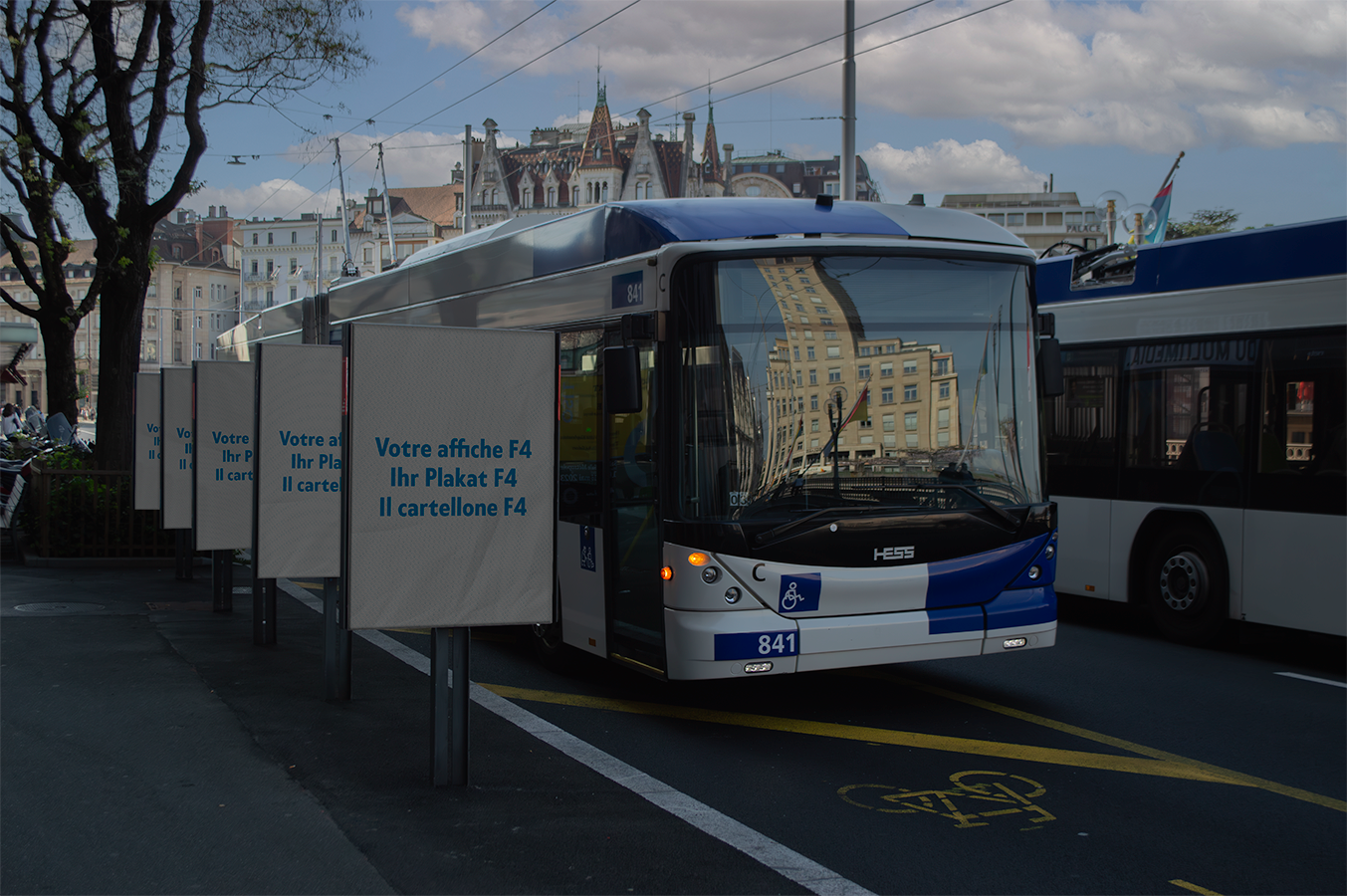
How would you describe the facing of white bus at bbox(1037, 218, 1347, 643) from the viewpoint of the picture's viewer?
facing away from the viewer and to the left of the viewer

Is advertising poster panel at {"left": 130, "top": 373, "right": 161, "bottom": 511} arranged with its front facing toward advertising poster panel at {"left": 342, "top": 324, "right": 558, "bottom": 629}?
yes

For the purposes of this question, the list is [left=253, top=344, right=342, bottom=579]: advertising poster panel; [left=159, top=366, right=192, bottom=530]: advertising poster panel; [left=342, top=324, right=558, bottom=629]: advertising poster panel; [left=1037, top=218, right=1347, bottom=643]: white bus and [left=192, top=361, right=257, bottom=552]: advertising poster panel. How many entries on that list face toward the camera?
4

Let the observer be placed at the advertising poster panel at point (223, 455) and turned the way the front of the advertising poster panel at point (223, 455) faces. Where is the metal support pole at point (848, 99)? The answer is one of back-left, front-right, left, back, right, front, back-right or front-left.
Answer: back-left

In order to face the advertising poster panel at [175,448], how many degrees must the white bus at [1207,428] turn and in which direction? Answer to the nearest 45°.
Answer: approximately 45° to its left

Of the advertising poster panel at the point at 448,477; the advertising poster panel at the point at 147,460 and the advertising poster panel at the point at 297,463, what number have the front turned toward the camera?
3

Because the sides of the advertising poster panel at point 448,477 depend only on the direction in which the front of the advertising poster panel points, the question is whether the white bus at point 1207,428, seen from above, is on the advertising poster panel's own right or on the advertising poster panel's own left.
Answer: on the advertising poster panel's own left

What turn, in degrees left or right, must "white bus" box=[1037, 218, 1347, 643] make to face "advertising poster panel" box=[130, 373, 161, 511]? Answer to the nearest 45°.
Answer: approximately 45° to its left

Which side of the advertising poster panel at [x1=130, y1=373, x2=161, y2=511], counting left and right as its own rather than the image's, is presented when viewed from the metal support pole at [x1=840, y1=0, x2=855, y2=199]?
left

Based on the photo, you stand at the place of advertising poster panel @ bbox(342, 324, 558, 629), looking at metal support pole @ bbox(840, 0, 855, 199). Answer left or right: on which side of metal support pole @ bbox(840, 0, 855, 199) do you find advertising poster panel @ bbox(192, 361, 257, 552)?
left

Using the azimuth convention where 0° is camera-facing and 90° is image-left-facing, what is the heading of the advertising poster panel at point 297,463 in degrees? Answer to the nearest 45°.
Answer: approximately 0°

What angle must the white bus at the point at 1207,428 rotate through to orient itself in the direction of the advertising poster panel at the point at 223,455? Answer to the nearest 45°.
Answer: approximately 90° to its left

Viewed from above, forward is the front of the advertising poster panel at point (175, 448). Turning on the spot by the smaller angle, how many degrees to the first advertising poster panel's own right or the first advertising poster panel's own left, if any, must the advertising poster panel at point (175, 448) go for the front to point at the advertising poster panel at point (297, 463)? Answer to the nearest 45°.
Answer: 0° — it already faces it
